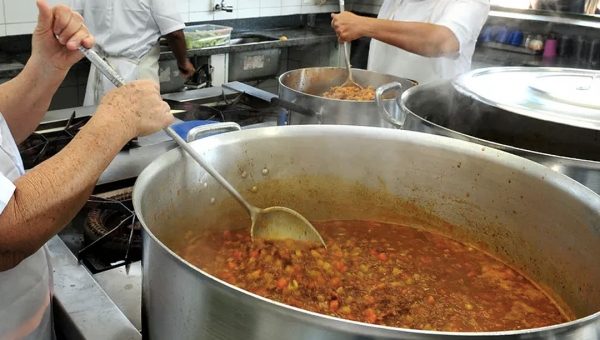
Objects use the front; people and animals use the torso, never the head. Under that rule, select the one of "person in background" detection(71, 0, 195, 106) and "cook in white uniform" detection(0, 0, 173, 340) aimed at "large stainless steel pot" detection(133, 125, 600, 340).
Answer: the cook in white uniform

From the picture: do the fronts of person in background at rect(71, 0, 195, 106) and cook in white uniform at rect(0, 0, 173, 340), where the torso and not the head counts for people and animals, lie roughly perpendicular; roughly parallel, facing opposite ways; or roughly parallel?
roughly perpendicular

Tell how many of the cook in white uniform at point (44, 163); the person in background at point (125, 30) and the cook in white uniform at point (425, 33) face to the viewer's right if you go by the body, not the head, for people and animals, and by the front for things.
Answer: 1

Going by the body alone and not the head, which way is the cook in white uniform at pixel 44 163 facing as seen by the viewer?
to the viewer's right

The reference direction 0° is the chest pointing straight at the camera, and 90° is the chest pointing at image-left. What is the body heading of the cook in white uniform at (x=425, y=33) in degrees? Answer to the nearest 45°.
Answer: approximately 45°

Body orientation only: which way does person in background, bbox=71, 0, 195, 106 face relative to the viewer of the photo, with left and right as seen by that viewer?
facing away from the viewer

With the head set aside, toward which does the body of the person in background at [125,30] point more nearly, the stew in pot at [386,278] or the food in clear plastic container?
the food in clear plastic container

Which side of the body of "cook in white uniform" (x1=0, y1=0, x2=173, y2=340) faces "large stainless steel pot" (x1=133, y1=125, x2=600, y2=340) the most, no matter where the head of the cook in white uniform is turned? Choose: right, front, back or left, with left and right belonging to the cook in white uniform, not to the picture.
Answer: front

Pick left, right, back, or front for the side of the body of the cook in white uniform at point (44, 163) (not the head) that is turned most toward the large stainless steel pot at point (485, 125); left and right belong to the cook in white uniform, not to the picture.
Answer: front
